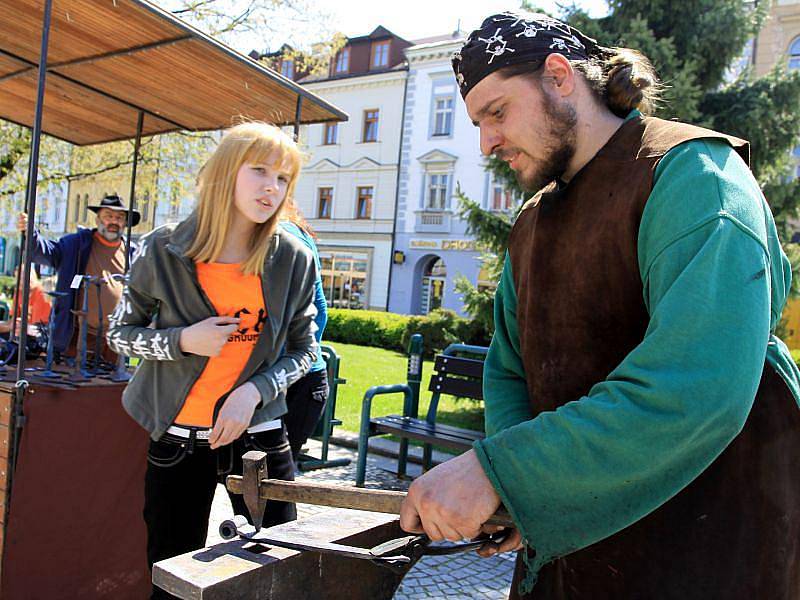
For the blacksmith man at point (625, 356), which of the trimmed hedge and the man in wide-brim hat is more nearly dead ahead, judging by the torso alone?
the man in wide-brim hat

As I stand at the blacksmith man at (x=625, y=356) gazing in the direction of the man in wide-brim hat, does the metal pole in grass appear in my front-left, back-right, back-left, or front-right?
front-right

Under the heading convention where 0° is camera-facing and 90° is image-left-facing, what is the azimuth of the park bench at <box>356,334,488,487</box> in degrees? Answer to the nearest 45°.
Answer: approximately 45°

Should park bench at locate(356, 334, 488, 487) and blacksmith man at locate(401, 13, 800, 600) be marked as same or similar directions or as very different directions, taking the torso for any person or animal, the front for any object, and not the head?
same or similar directions

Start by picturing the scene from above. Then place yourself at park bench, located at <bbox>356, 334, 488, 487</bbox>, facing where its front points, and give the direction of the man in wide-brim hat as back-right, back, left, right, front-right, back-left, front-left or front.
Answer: front-right

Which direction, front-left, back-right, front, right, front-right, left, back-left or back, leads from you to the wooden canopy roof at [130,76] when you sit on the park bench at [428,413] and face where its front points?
front

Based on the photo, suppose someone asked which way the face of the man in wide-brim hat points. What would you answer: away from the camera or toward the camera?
toward the camera

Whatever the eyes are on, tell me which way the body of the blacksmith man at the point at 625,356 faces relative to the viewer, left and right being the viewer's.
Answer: facing the viewer and to the left of the viewer

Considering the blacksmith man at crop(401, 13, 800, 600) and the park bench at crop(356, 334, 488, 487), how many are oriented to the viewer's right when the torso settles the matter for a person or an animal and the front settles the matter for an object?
0

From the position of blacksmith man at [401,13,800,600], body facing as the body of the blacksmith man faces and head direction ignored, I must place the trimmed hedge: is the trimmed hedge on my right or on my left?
on my right

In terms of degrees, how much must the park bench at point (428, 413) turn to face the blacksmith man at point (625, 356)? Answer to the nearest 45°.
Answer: approximately 45° to its left
